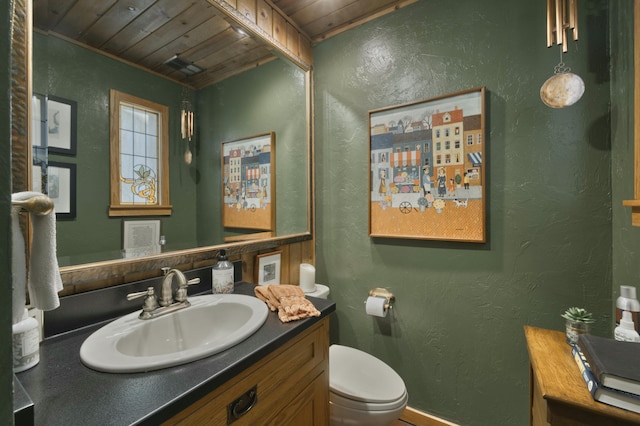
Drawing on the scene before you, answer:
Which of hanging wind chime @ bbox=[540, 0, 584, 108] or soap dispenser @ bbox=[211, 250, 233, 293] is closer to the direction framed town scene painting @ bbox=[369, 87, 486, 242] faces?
the soap dispenser

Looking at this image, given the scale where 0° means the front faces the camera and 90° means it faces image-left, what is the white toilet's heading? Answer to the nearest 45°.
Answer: approximately 315°

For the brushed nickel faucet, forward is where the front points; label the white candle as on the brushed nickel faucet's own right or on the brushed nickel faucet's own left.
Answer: on the brushed nickel faucet's own left

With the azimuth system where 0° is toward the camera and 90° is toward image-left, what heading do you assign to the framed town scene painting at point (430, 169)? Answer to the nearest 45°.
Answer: approximately 45°

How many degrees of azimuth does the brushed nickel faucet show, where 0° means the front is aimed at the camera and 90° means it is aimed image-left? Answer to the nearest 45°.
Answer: approximately 315°

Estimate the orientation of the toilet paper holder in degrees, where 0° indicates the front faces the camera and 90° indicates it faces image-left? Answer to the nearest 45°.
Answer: approximately 45°
